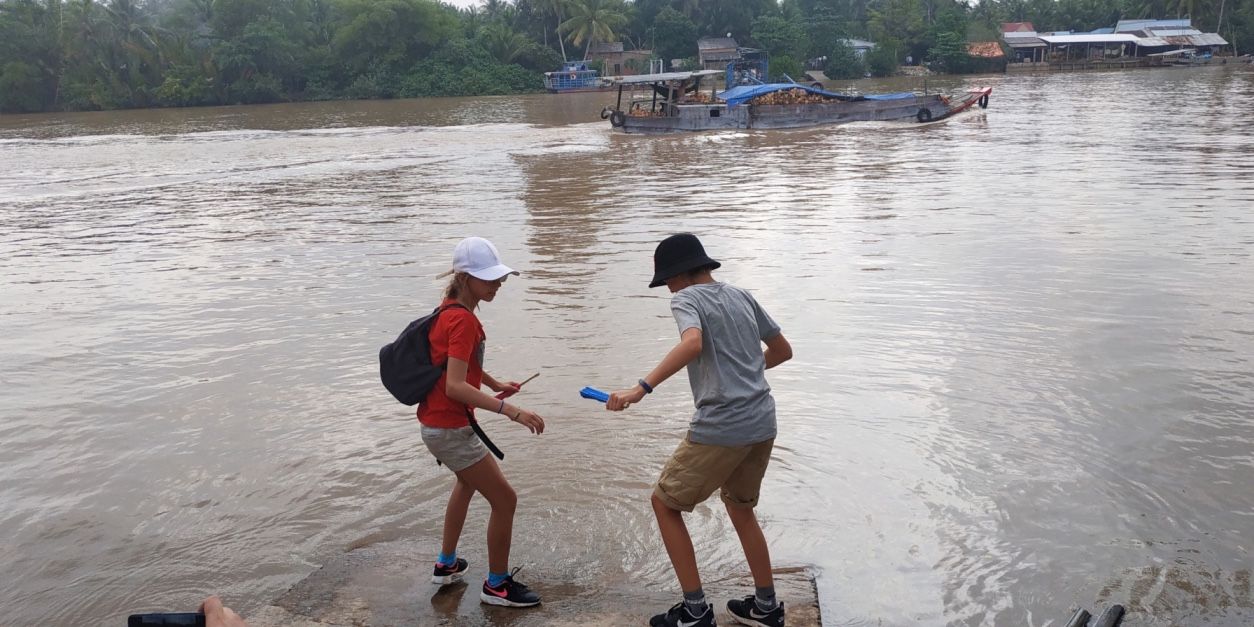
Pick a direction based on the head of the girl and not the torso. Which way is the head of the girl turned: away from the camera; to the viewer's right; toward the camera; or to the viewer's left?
to the viewer's right

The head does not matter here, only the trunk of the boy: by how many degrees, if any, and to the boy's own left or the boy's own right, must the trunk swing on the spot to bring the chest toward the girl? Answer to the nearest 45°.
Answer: approximately 45° to the boy's own left

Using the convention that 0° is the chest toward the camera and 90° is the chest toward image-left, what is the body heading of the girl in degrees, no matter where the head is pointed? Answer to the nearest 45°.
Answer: approximately 270°

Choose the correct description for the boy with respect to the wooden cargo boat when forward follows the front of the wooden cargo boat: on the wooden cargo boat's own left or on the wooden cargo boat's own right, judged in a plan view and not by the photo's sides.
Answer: on the wooden cargo boat's own right

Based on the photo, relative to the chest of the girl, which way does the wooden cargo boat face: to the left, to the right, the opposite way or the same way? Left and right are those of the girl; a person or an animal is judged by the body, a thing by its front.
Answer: the same way

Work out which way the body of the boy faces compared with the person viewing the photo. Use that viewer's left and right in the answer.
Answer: facing away from the viewer and to the left of the viewer

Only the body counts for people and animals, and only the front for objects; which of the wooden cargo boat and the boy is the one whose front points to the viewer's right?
the wooden cargo boat

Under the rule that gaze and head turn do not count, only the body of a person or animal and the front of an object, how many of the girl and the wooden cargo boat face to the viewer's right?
2

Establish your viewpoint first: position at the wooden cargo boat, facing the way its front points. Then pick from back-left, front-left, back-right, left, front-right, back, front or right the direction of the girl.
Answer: right

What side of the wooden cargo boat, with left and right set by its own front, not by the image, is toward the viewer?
right
